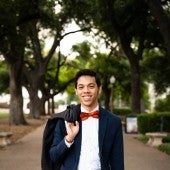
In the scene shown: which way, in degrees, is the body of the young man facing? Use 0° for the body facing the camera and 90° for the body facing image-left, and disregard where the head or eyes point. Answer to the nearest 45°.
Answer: approximately 0°

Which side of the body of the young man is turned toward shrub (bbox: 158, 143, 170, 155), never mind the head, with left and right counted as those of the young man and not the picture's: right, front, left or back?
back

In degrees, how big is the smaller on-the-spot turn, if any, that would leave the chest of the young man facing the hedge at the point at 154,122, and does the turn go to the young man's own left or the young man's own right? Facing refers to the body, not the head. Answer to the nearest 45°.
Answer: approximately 180°
